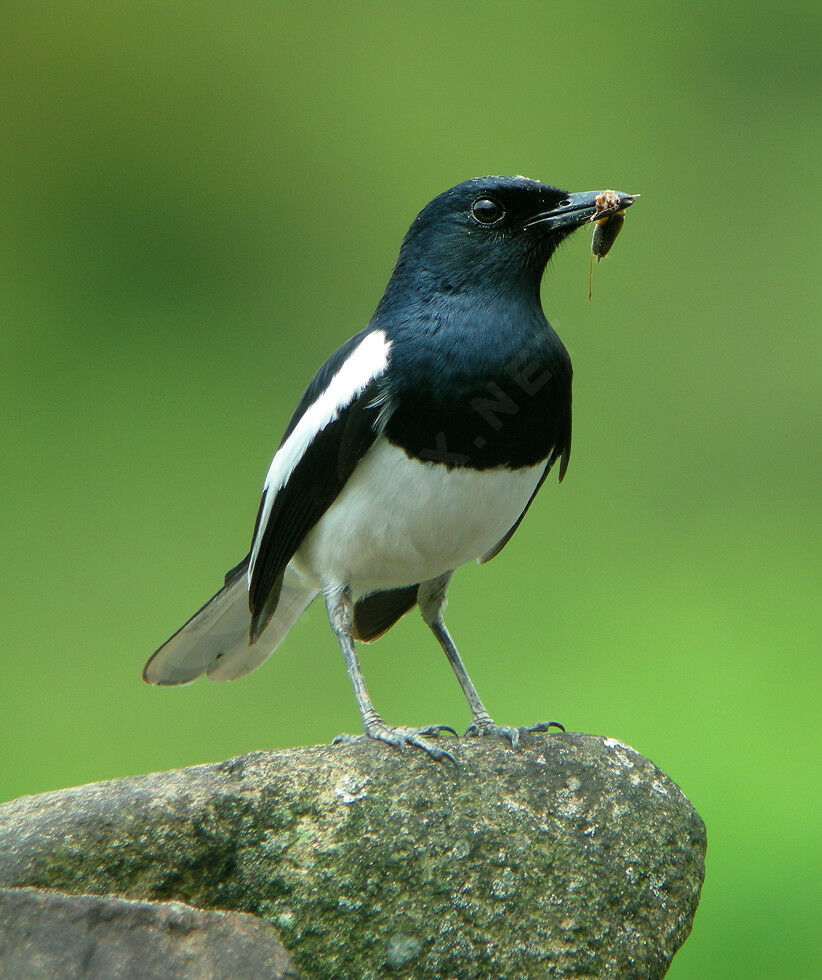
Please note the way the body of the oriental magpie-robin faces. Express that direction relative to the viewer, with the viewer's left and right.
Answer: facing the viewer and to the right of the viewer

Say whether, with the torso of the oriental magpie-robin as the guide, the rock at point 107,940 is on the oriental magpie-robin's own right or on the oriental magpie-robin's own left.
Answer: on the oriental magpie-robin's own right
